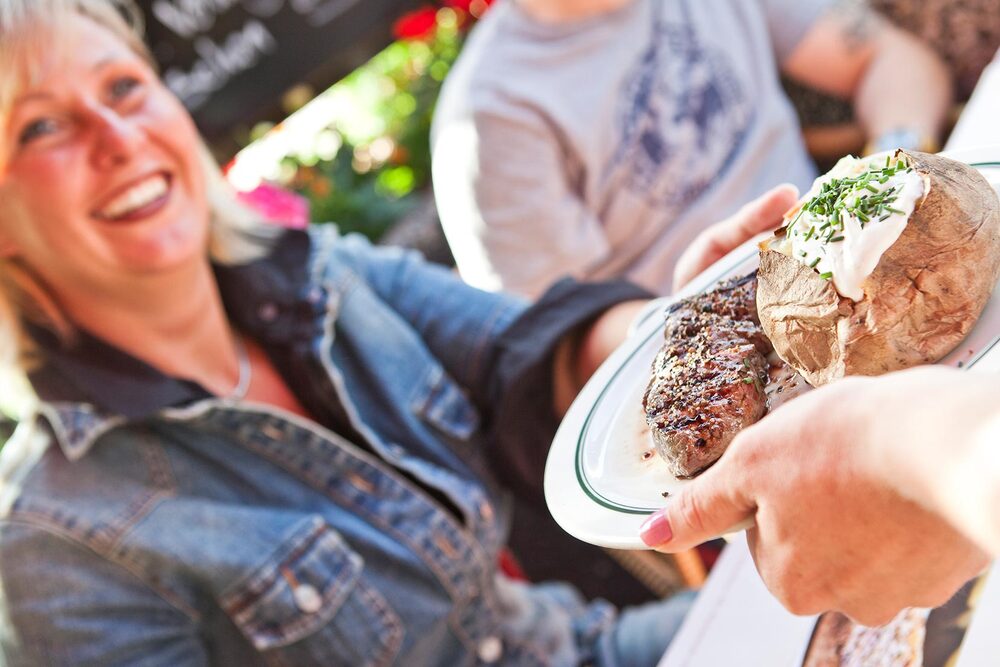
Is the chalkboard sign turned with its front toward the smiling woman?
yes

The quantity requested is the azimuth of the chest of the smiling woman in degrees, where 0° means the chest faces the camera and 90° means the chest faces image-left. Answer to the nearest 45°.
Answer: approximately 315°

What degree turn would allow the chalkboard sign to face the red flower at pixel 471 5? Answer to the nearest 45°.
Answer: approximately 135° to its left

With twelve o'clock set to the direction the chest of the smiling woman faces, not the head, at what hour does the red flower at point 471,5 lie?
The red flower is roughly at 8 o'clock from the smiling woman.
